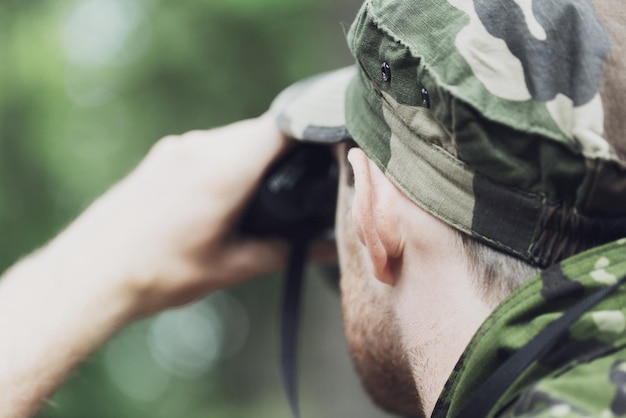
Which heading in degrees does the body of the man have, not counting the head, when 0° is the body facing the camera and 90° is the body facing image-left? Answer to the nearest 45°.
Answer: approximately 135°

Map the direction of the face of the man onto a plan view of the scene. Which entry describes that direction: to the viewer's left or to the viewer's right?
to the viewer's left
